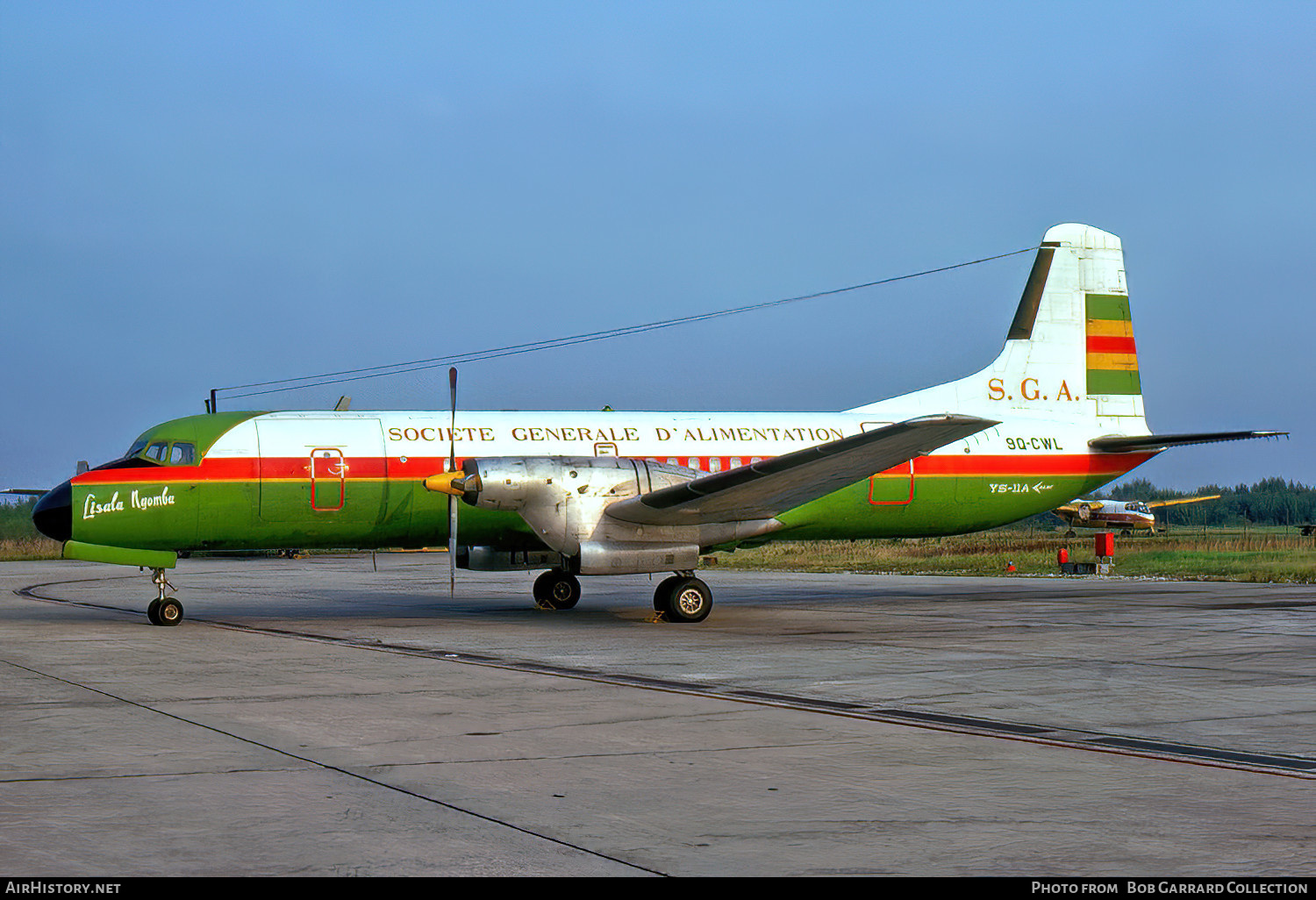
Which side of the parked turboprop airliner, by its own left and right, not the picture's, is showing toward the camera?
left
